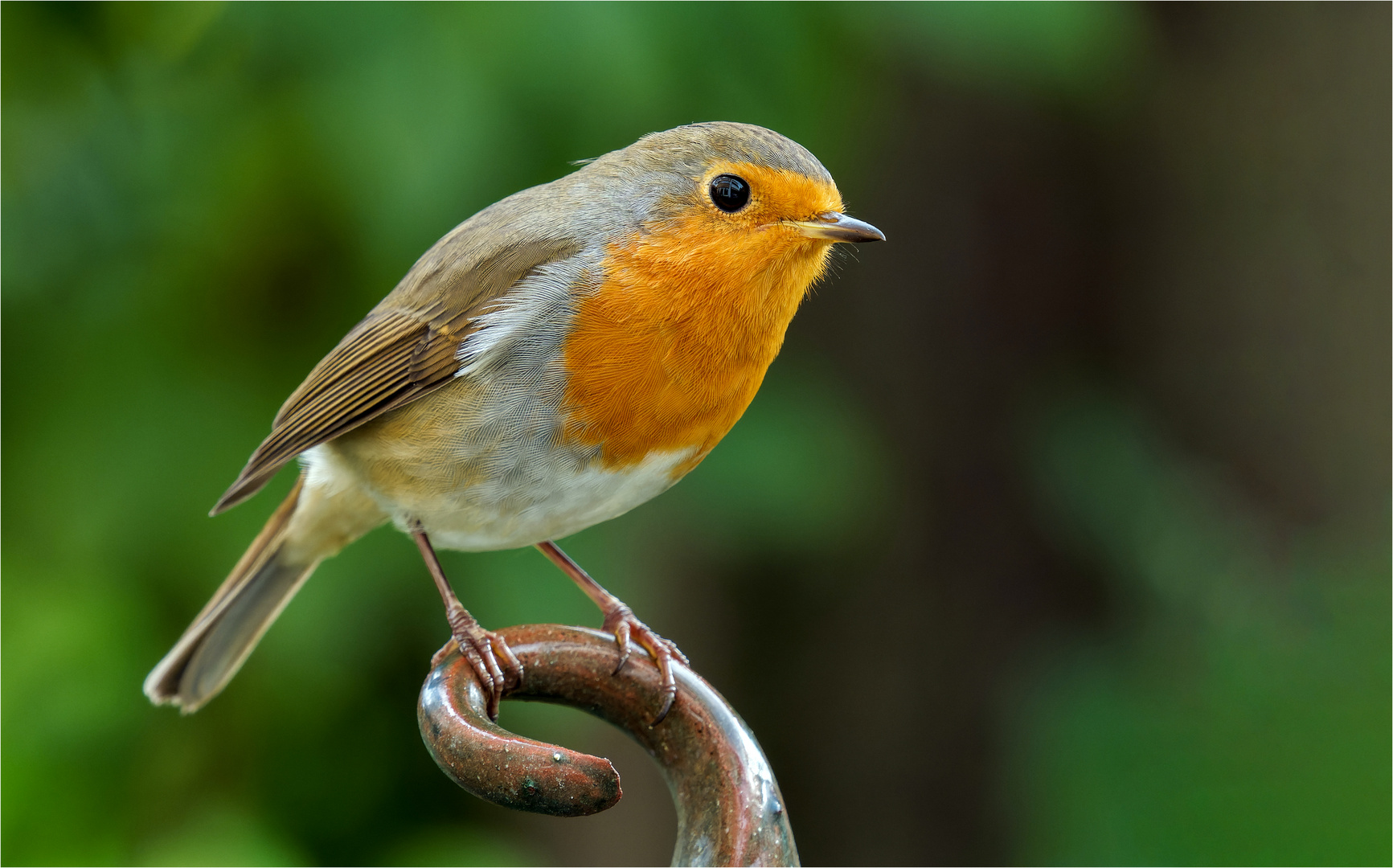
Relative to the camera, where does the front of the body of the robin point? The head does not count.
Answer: to the viewer's right
